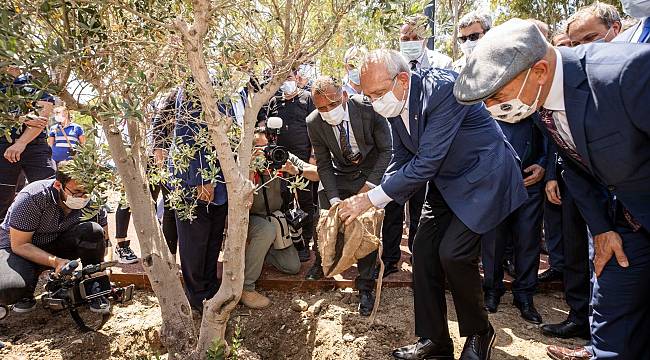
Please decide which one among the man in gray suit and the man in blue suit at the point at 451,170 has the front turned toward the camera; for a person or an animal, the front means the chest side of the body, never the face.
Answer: the man in gray suit

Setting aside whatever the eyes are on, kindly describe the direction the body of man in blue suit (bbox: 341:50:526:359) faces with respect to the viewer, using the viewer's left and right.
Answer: facing to the left of the viewer

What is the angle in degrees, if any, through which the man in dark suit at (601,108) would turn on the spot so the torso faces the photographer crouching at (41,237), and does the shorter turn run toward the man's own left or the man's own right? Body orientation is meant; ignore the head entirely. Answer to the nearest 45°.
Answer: approximately 45° to the man's own right

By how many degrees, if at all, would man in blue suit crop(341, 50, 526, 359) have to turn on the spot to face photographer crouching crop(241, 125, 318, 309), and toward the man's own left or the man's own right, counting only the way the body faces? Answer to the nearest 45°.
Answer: approximately 45° to the man's own right

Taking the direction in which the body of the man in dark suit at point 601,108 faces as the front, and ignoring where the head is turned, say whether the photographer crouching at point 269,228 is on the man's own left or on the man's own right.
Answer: on the man's own right

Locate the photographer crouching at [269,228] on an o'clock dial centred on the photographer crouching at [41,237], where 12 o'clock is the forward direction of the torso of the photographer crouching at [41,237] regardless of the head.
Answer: the photographer crouching at [269,228] is roughly at 11 o'clock from the photographer crouching at [41,237].

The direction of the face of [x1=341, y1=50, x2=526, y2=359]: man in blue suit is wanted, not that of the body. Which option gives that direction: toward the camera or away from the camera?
toward the camera

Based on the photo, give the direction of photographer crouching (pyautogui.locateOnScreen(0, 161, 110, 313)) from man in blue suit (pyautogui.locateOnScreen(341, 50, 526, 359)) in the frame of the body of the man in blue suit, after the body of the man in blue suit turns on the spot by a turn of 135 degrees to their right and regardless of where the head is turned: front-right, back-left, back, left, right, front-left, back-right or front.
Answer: back-left

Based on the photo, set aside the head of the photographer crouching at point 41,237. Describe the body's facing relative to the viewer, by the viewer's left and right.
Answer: facing the viewer and to the right of the viewer

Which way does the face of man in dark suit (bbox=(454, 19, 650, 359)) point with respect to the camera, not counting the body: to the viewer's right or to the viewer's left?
to the viewer's left

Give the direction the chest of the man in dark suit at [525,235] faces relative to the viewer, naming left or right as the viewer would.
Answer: facing the viewer and to the left of the viewer

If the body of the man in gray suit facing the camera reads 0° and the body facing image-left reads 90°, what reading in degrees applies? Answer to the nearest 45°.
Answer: approximately 0°

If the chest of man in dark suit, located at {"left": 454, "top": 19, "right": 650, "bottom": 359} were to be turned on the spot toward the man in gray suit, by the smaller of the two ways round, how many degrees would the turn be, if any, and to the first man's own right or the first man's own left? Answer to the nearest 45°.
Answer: approximately 90° to the first man's own right

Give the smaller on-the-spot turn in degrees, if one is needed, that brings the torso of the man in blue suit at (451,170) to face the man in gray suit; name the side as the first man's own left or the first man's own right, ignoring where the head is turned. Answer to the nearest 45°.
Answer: approximately 45° to the first man's own right
